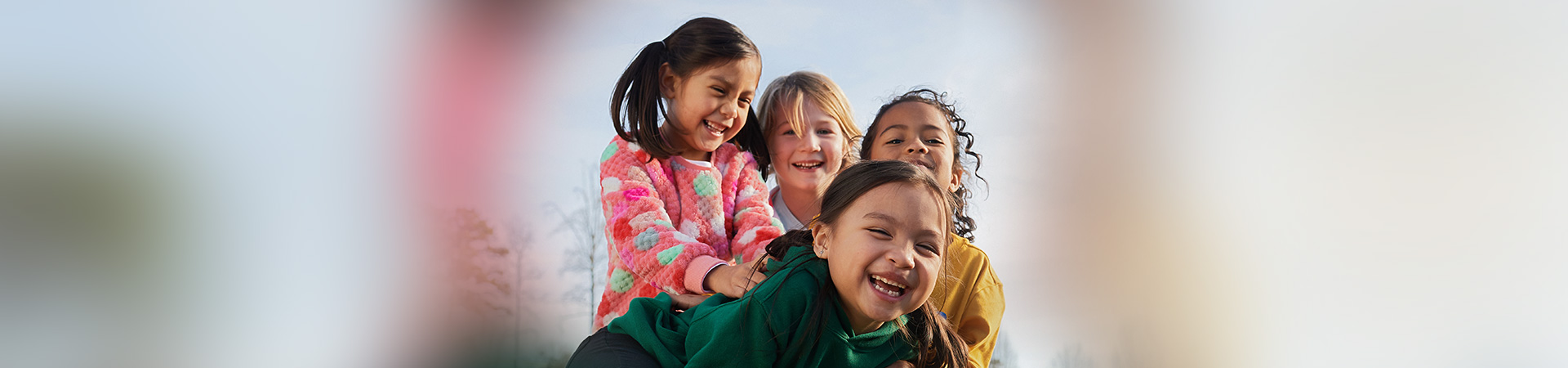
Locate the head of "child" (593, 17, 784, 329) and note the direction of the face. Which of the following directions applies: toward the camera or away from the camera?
toward the camera

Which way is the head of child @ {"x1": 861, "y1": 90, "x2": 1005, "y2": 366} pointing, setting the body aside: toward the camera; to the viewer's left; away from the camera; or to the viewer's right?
toward the camera

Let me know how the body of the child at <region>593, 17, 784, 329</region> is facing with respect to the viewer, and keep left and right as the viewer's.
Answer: facing the viewer and to the right of the viewer

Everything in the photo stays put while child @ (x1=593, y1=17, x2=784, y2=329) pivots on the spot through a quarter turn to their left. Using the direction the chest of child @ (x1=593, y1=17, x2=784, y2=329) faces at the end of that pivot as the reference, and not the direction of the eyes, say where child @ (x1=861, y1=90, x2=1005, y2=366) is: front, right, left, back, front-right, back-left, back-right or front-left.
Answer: front-right

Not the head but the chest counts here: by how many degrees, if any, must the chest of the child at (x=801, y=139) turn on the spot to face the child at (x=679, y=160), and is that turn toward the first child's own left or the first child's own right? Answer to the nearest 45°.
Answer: approximately 45° to the first child's own right

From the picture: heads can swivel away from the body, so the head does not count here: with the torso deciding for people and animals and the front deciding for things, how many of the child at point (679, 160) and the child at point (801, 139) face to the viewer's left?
0

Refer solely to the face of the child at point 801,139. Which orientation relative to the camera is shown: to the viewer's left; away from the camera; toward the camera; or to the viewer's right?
toward the camera

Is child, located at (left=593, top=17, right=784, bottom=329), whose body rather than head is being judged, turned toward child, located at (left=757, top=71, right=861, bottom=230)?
no

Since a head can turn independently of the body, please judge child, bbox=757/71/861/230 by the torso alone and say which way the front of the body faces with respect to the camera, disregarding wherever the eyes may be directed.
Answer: toward the camera

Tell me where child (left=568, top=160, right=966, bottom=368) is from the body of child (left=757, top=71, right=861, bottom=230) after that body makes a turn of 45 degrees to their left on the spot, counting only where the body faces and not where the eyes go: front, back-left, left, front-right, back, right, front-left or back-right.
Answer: front-right

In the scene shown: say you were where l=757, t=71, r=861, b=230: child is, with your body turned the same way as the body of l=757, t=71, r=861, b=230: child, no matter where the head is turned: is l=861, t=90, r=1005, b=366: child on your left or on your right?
on your left
